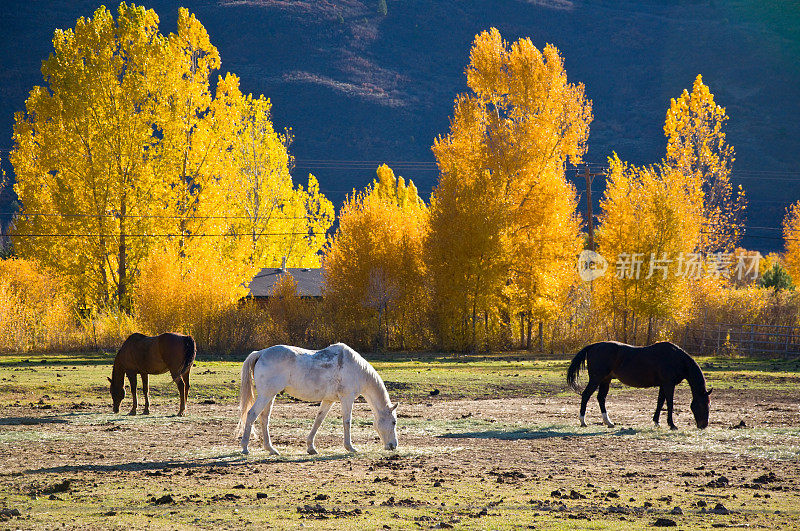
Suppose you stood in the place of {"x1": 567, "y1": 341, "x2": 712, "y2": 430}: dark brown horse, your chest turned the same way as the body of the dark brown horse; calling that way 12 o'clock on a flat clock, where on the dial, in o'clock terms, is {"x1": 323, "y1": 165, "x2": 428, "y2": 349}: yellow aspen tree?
The yellow aspen tree is roughly at 8 o'clock from the dark brown horse.

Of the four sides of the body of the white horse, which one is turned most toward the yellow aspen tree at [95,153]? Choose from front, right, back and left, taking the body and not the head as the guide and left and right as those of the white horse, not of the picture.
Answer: left

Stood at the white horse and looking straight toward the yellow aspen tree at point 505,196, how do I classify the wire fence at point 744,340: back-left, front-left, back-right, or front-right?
front-right

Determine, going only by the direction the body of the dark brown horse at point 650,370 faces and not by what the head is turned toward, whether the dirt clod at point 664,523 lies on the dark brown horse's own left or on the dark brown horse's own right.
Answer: on the dark brown horse's own right

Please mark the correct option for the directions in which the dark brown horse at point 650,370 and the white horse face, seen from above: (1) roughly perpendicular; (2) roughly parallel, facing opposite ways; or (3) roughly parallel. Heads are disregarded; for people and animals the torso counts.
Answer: roughly parallel

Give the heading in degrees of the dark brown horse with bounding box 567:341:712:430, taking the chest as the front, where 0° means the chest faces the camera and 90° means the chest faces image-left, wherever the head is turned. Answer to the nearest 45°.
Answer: approximately 270°

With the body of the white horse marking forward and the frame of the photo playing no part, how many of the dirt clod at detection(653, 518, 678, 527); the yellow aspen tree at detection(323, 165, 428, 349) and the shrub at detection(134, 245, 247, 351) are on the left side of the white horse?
2

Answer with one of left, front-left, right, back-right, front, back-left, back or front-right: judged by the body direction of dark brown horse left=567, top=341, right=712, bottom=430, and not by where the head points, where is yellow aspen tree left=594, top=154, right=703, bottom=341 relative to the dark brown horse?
left

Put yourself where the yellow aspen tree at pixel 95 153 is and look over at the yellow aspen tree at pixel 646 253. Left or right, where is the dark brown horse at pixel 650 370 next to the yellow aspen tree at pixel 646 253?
right

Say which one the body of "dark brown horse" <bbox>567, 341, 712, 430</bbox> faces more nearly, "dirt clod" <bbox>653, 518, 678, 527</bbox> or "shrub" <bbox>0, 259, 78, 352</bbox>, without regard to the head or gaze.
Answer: the dirt clod

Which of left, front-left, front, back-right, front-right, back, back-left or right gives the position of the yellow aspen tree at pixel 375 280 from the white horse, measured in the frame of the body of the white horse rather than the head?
left

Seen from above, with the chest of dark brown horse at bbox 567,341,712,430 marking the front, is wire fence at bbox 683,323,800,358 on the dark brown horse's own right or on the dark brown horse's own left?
on the dark brown horse's own left

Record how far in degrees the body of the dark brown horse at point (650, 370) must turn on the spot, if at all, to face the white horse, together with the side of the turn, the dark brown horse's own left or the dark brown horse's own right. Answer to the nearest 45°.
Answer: approximately 135° to the dark brown horse's own right

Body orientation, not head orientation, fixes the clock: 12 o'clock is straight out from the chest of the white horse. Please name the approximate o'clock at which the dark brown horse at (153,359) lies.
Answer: The dark brown horse is roughly at 8 o'clock from the white horse.

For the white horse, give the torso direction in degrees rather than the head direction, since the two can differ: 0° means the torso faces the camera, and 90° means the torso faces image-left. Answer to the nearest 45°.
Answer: approximately 270°

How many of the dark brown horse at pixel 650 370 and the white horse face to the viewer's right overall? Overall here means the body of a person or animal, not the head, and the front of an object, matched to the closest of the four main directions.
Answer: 2

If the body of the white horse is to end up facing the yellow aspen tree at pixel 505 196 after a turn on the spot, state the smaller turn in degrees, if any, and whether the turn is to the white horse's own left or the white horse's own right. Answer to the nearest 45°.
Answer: approximately 90° to the white horse's own left

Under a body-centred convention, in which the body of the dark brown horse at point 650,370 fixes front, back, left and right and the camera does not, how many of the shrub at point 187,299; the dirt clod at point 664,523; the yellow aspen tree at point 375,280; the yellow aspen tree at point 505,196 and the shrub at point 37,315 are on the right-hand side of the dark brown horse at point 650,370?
1
